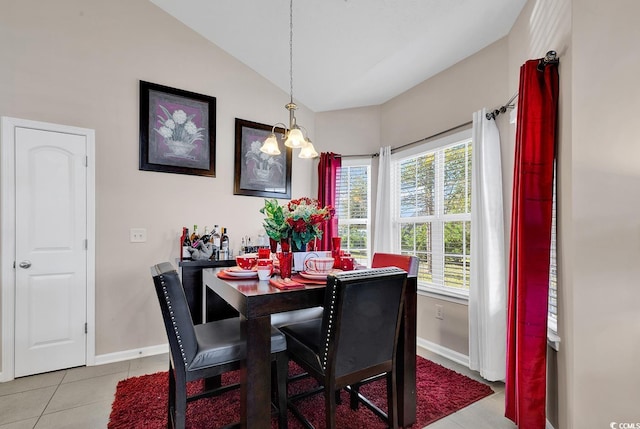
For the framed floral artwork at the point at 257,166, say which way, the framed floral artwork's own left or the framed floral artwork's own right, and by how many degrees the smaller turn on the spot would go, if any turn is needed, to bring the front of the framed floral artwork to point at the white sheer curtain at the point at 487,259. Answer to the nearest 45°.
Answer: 0° — it already faces it

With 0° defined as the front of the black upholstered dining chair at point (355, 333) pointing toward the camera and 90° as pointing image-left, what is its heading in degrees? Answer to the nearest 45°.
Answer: approximately 135°

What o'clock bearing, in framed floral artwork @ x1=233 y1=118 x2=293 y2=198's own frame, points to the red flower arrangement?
The red flower arrangement is roughly at 1 o'clock from the framed floral artwork.

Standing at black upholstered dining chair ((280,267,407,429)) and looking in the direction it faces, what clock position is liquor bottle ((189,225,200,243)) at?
The liquor bottle is roughly at 12 o'clock from the black upholstered dining chair.
